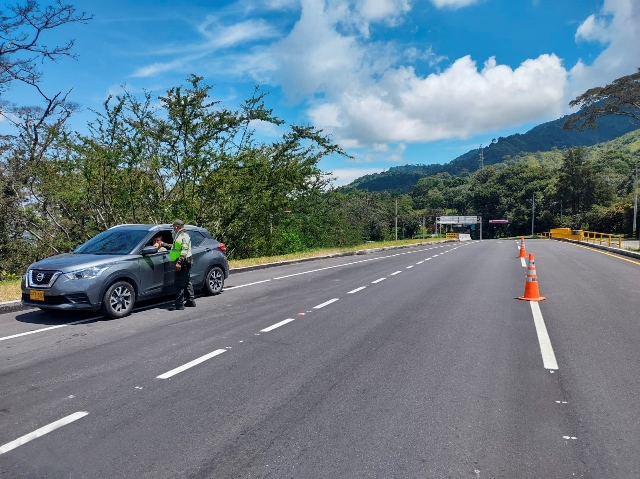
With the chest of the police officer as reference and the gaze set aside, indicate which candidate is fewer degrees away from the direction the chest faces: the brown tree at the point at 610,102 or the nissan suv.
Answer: the nissan suv

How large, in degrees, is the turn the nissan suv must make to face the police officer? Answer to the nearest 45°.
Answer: approximately 135° to its left

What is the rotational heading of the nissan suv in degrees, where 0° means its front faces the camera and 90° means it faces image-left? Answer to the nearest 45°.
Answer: approximately 45°

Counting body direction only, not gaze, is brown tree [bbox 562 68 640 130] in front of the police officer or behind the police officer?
behind

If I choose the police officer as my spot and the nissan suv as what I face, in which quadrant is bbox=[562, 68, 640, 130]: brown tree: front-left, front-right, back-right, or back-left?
back-right

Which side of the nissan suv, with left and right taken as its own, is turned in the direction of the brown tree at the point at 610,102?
back

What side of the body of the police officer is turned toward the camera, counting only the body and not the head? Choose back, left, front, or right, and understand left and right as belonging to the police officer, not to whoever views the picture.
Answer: left
